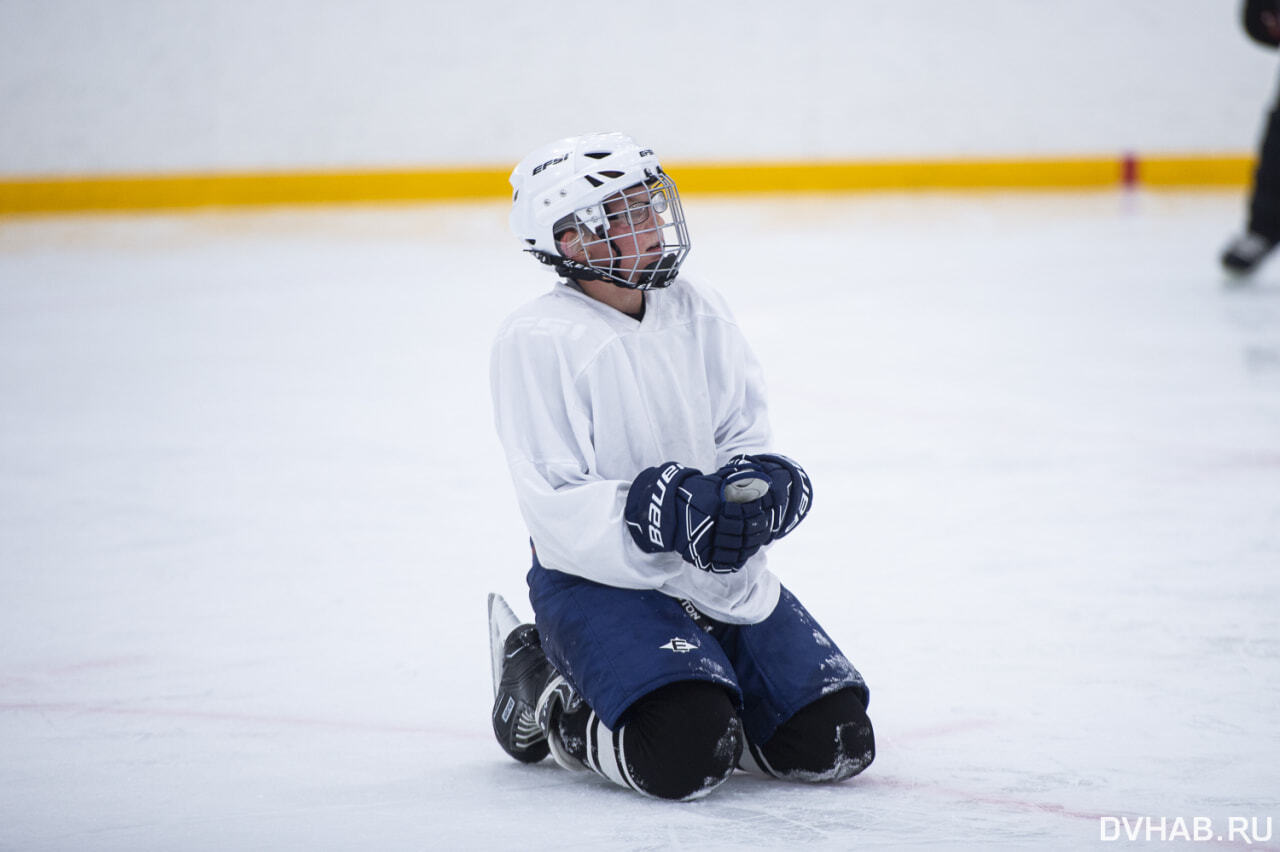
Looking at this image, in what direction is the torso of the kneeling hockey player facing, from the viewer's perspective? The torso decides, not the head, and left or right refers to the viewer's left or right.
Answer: facing the viewer and to the right of the viewer
